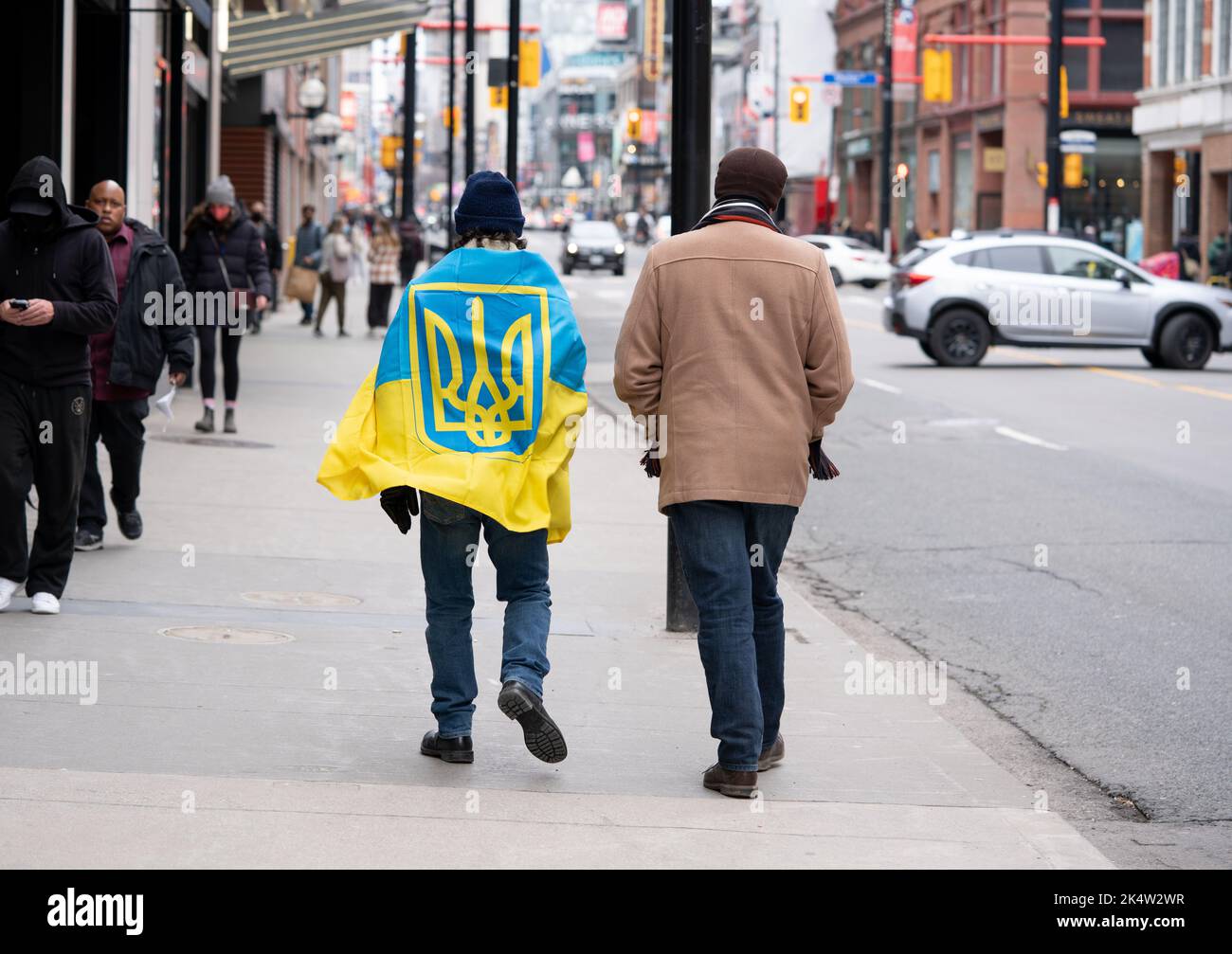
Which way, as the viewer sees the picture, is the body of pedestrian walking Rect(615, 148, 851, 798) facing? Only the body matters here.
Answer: away from the camera

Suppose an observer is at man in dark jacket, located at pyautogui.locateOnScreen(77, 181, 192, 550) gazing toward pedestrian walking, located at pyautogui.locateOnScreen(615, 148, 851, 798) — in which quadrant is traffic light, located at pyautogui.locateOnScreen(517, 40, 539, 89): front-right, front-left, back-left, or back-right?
back-left

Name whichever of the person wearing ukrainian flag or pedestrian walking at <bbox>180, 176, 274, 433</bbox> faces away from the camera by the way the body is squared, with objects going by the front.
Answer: the person wearing ukrainian flag

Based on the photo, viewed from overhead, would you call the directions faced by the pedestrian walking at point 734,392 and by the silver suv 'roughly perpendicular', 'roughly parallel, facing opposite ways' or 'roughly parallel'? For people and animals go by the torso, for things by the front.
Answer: roughly perpendicular

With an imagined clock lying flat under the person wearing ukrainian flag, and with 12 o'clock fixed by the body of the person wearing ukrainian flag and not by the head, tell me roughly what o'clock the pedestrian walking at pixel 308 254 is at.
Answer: The pedestrian walking is roughly at 12 o'clock from the person wearing ukrainian flag.

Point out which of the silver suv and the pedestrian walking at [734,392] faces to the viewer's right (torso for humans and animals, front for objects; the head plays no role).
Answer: the silver suv

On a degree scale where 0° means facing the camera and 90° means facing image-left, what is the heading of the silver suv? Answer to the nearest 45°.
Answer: approximately 270°

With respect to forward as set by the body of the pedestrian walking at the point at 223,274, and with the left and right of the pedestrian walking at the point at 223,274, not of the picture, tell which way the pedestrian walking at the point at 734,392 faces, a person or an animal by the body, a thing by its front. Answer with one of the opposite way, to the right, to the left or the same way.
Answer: the opposite way

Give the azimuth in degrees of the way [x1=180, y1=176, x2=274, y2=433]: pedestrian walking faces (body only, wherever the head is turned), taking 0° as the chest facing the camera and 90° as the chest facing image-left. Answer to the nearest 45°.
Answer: approximately 0°

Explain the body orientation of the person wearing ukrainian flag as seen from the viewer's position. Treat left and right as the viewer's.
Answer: facing away from the viewer

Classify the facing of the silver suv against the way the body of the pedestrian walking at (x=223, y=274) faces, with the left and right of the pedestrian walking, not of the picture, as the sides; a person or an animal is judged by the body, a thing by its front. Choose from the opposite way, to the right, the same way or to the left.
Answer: to the left
